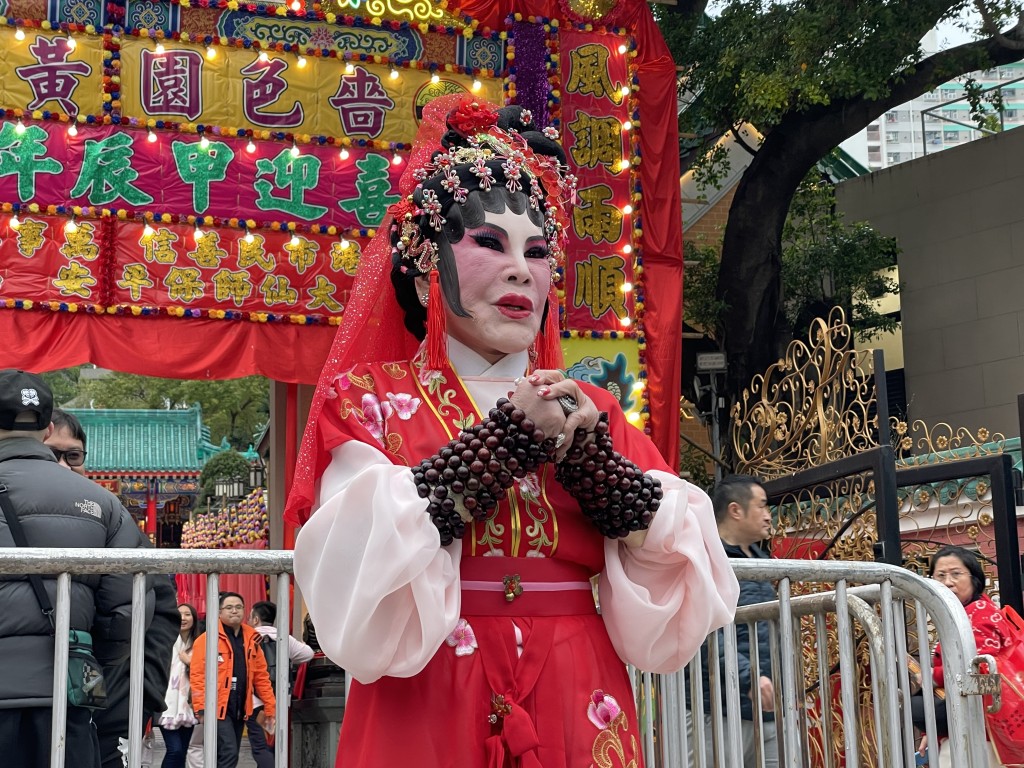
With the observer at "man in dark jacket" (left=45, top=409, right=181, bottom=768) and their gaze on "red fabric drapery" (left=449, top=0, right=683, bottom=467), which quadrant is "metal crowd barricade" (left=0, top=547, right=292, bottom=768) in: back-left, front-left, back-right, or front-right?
back-right

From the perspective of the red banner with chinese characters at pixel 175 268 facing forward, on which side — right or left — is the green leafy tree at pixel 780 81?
on its left

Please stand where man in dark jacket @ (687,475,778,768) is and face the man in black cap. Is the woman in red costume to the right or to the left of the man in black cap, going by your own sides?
left

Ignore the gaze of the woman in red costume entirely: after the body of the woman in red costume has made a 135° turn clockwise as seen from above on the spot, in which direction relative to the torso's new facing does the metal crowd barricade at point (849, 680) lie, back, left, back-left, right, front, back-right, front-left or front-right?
right

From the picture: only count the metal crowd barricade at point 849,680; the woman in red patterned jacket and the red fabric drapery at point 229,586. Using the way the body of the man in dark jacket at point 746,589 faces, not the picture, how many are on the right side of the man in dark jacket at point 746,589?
1

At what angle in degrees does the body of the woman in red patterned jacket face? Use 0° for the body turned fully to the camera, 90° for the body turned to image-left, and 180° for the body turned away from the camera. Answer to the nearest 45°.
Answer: approximately 45°

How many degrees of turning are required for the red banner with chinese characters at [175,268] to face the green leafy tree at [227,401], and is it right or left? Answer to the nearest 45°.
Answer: approximately 180°
